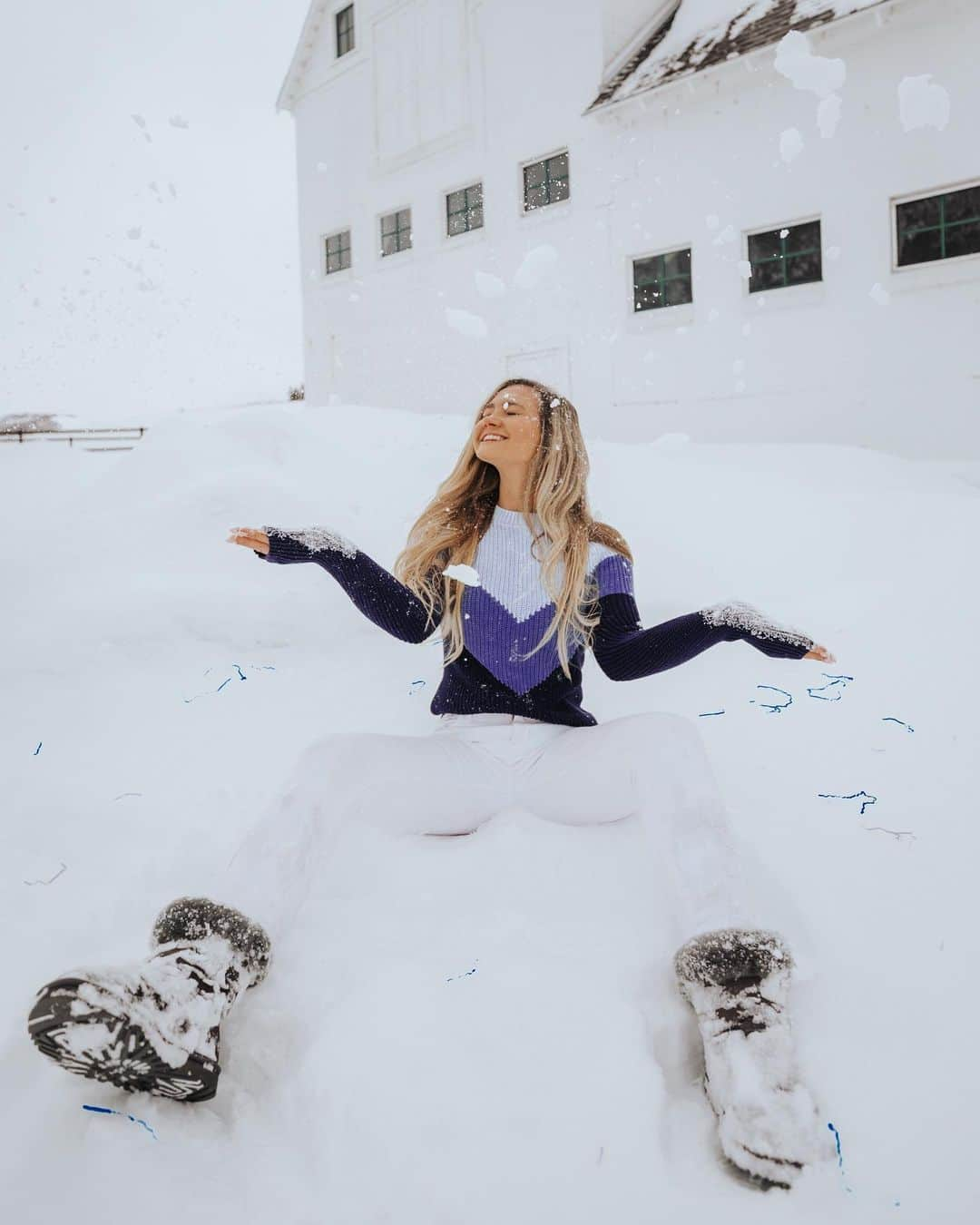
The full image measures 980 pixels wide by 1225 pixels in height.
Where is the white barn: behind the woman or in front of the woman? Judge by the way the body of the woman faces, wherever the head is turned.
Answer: behind

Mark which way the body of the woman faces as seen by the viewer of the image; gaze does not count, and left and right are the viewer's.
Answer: facing the viewer

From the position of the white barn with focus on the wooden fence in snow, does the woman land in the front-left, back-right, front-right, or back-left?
back-left

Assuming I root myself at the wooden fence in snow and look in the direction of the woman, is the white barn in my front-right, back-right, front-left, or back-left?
front-left

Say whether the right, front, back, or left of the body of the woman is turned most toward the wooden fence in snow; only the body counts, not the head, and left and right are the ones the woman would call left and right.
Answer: back
